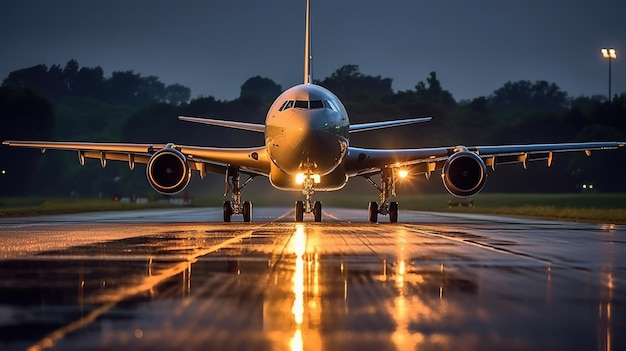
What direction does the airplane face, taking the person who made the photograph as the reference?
facing the viewer
